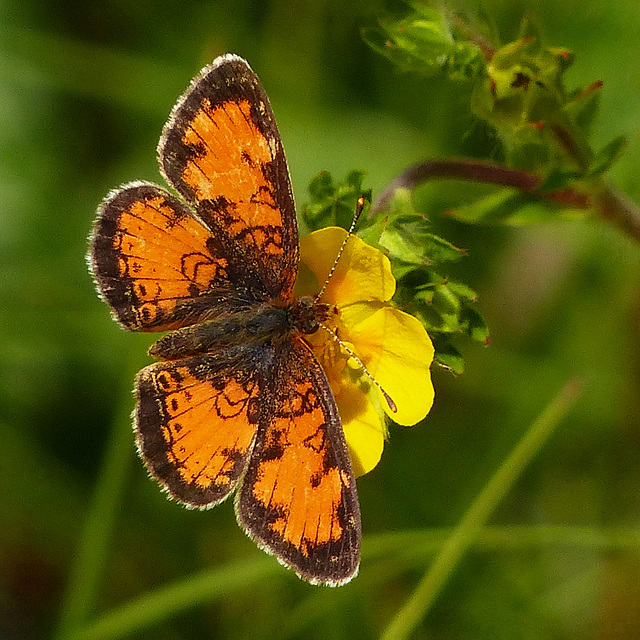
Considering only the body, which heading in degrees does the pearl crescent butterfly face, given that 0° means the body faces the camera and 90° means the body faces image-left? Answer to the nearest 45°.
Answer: approximately 270°
